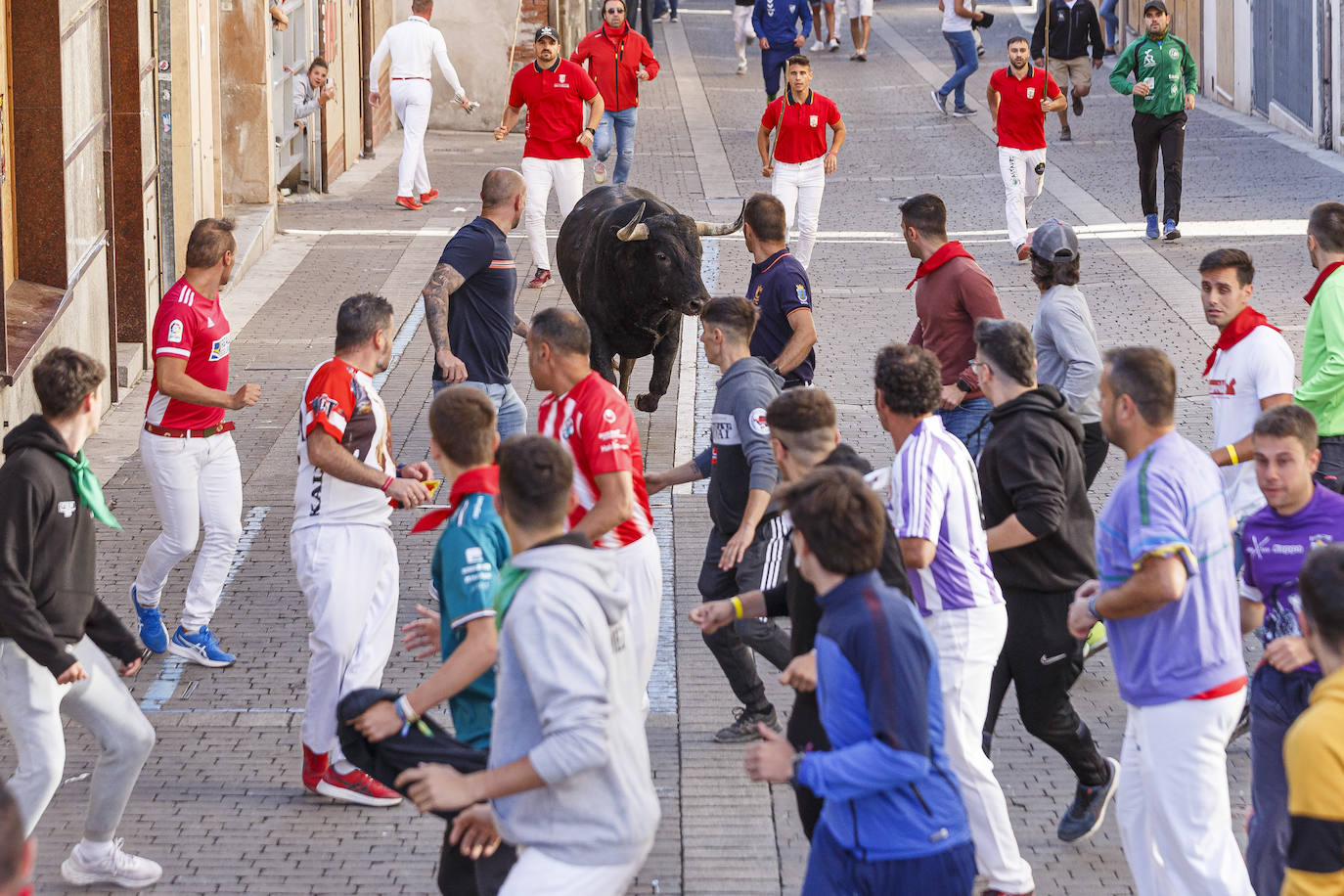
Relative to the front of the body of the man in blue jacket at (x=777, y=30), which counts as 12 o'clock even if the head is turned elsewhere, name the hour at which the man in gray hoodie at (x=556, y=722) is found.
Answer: The man in gray hoodie is roughly at 12 o'clock from the man in blue jacket.

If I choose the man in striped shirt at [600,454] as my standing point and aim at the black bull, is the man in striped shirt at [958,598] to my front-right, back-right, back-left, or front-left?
back-right

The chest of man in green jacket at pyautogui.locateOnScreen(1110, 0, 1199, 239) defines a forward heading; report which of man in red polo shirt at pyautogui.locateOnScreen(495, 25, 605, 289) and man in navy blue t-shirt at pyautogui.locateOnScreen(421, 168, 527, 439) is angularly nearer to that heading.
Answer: the man in navy blue t-shirt

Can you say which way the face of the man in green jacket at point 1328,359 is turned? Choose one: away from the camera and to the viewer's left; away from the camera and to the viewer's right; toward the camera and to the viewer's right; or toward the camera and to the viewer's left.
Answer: away from the camera and to the viewer's left

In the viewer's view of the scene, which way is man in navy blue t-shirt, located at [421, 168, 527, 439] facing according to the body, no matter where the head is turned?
to the viewer's right

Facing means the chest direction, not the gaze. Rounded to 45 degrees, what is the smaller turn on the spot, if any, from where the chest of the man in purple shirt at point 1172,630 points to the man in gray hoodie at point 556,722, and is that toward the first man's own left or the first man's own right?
approximately 45° to the first man's own left
